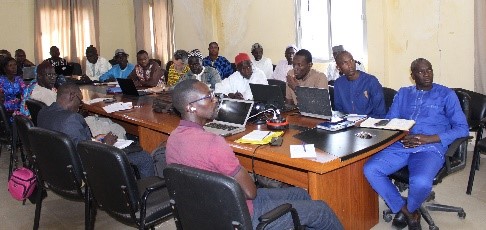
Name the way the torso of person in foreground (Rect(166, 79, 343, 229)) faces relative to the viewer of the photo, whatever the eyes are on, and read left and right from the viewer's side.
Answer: facing to the right of the viewer

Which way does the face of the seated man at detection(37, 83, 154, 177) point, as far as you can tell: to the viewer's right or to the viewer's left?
to the viewer's right

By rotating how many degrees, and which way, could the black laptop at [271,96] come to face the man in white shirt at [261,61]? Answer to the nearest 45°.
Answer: approximately 45° to its left

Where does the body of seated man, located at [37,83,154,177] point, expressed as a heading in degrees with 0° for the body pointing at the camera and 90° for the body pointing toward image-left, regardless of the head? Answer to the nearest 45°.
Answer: approximately 225°

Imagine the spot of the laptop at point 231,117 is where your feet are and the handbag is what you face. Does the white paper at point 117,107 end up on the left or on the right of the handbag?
right

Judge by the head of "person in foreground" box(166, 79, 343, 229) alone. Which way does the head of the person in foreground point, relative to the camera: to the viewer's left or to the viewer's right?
to the viewer's right

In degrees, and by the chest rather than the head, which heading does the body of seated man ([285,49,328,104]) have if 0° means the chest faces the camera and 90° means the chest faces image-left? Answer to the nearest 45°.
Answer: approximately 45°

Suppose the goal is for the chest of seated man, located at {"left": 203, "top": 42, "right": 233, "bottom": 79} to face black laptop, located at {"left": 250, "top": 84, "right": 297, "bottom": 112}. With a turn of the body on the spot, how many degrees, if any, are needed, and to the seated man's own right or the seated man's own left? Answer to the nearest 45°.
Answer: approximately 45° to the seated man's own left

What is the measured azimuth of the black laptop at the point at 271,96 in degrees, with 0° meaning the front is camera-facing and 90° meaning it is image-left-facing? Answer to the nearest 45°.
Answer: approximately 225°
